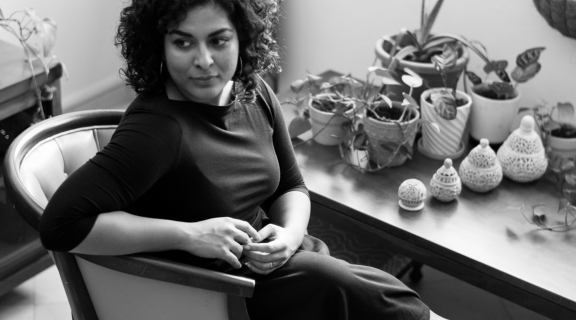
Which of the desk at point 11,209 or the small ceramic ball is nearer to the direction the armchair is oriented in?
the small ceramic ball

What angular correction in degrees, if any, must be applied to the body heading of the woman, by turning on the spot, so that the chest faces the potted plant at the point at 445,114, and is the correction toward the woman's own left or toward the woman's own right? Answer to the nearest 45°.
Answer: approximately 90° to the woman's own left

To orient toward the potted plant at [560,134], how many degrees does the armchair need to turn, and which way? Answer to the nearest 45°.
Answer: approximately 45° to its left

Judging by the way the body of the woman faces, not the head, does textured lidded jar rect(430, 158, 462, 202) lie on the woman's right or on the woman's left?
on the woman's left

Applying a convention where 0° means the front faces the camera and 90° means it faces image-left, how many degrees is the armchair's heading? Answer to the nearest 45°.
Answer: approximately 315°

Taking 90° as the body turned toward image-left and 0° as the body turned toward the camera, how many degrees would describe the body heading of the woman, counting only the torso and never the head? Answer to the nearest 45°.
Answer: approximately 315°
